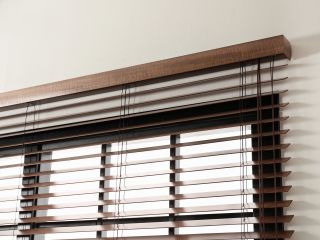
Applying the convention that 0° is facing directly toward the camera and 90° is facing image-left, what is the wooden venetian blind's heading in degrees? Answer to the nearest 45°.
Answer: approximately 45°
